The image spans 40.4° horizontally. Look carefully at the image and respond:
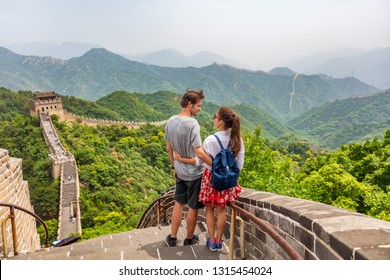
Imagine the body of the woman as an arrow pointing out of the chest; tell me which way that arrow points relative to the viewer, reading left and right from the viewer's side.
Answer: facing away from the viewer and to the left of the viewer

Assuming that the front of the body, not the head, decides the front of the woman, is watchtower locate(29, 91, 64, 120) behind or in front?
in front

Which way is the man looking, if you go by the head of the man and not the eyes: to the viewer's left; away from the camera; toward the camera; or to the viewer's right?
to the viewer's right
